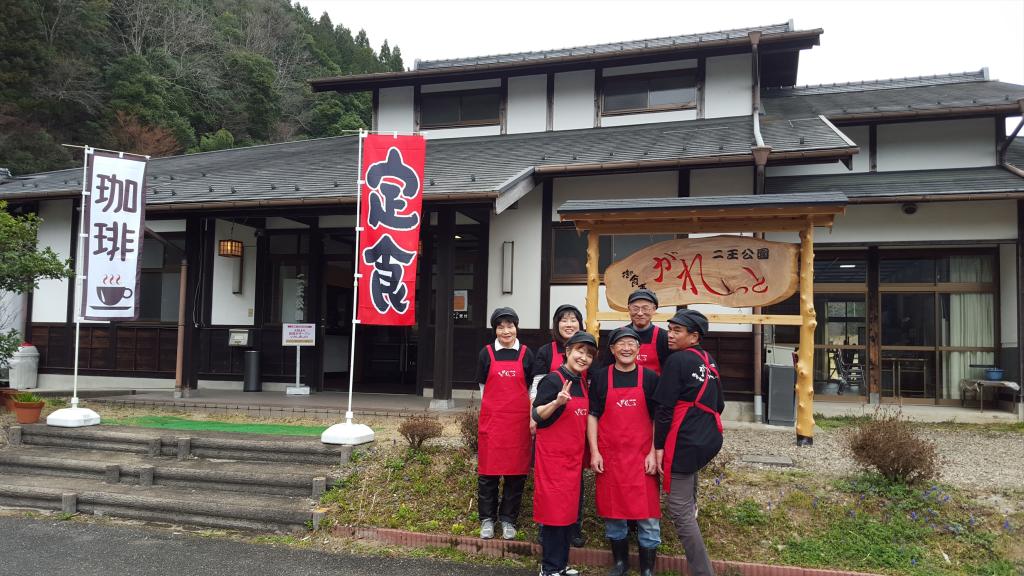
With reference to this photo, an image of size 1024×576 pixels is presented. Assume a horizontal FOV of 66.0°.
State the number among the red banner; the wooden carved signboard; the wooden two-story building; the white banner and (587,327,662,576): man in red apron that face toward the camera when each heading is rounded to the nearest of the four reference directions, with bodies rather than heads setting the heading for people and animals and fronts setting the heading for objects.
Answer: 5

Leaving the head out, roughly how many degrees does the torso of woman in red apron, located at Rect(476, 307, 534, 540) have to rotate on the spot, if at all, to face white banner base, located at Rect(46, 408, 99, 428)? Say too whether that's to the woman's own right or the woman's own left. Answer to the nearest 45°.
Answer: approximately 135° to the woman's own right

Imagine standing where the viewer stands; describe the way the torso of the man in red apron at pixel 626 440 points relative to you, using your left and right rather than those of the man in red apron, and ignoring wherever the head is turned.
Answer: facing the viewer

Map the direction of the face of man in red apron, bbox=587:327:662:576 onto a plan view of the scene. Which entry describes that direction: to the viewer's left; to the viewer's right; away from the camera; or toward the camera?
toward the camera

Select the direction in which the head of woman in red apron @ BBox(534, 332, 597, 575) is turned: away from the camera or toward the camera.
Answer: toward the camera

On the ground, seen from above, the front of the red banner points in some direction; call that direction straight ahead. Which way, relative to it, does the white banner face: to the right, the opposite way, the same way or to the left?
the same way

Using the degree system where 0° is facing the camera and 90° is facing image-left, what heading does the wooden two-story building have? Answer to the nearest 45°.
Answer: approximately 0°

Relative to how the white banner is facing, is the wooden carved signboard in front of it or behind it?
in front

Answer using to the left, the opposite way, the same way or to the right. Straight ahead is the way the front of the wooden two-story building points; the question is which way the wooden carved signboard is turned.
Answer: the same way

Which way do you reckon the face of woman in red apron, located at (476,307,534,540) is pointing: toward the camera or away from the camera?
toward the camera

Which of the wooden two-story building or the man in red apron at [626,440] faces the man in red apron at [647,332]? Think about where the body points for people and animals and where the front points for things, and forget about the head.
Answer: the wooden two-story building

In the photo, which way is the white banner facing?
toward the camera

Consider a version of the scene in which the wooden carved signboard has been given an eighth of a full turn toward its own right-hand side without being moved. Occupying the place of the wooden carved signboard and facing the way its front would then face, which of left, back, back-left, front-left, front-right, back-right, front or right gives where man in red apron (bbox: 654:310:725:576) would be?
front-left

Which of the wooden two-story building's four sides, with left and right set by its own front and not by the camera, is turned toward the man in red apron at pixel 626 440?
front

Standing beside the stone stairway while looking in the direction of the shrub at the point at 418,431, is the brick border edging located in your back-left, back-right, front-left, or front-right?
front-right

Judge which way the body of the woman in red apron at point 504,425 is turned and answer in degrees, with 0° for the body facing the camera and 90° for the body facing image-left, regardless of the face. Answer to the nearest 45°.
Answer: approximately 0°

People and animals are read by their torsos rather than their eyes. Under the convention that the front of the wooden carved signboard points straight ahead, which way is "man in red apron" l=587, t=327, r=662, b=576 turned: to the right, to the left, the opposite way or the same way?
the same way

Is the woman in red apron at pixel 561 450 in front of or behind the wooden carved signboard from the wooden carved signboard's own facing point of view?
in front
